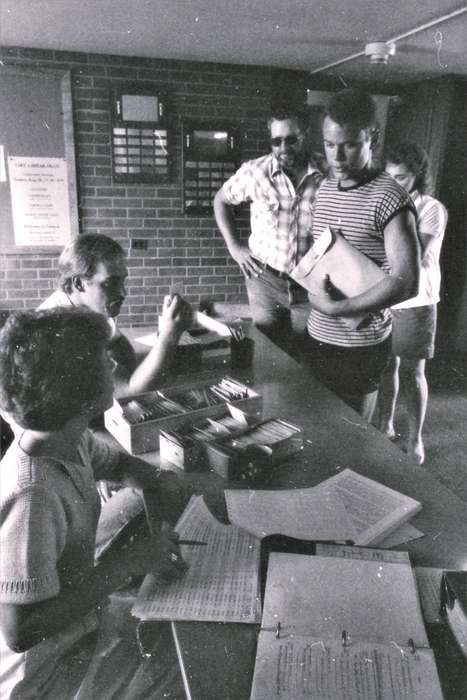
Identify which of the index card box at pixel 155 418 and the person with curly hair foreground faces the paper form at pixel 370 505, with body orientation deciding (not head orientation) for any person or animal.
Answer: the person with curly hair foreground

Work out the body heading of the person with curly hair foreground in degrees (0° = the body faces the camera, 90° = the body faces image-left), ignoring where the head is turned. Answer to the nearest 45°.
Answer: approximately 270°

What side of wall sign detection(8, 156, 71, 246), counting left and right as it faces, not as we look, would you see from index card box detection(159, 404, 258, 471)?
front

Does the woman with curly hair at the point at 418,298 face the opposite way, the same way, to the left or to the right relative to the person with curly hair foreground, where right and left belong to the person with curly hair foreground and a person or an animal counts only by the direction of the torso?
the opposite way

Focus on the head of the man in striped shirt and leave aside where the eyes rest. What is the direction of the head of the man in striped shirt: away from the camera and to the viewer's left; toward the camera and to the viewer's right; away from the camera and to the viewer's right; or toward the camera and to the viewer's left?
toward the camera and to the viewer's left

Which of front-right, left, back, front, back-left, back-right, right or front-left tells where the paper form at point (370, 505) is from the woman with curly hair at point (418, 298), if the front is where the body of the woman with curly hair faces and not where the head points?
front-left

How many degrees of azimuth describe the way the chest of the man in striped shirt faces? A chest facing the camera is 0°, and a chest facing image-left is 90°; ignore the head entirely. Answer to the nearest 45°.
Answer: approximately 45°

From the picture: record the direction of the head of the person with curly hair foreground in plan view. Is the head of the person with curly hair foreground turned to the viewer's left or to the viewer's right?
to the viewer's right

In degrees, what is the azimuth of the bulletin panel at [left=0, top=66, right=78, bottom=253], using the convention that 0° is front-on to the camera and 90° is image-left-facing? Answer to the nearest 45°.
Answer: approximately 0°

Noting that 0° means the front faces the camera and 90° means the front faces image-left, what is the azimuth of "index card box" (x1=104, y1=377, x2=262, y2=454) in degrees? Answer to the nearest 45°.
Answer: approximately 45°

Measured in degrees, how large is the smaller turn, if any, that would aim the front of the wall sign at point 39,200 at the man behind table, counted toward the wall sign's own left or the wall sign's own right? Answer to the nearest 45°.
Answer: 0° — it already faces them

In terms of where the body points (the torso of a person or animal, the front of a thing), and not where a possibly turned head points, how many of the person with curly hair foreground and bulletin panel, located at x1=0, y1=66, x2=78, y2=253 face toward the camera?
1

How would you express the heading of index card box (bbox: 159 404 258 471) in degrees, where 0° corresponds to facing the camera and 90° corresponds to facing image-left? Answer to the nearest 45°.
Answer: approximately 45°
